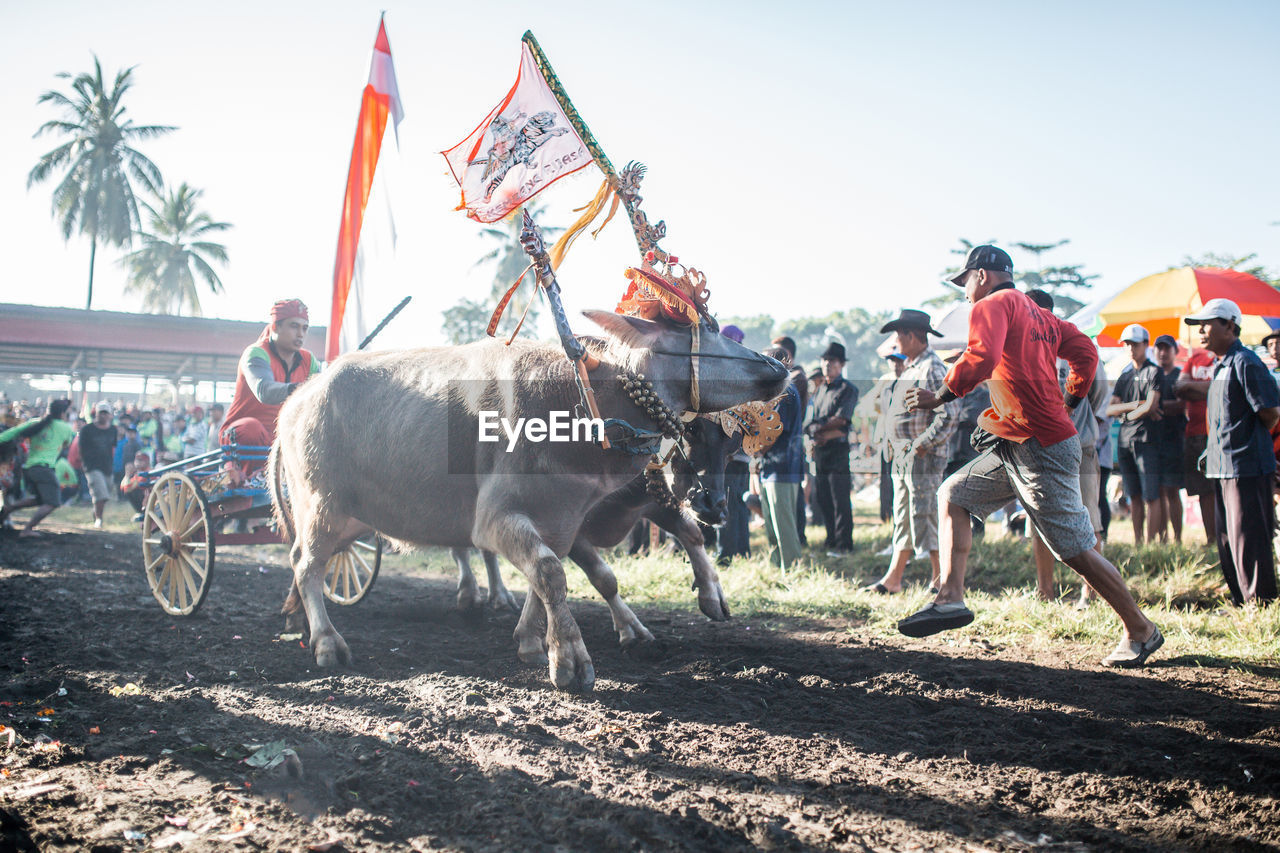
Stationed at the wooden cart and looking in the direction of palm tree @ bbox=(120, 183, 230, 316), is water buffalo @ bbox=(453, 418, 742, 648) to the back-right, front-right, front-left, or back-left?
back-right

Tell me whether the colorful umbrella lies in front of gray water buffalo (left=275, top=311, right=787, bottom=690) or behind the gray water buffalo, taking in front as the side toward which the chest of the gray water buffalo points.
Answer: in front

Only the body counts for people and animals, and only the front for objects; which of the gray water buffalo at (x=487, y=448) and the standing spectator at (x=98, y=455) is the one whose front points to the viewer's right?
the gray water buffalo

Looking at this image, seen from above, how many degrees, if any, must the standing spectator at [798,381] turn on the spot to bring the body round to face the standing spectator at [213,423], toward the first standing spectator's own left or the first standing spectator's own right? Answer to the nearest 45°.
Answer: approximately 45° to the first standing spectator's own right

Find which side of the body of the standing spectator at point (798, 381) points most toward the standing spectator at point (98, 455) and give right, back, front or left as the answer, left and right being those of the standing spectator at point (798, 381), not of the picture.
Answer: front

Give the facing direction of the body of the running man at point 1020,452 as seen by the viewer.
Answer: to the viewer's left

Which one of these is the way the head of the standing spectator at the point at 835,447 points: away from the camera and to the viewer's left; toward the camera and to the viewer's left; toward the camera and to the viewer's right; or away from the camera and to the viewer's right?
toward the camera and to the viewer's left

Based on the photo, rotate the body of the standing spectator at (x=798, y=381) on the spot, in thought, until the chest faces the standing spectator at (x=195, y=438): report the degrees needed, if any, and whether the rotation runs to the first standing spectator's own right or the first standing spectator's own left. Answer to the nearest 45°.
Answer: approximately 45° to the first standing spectator's own right

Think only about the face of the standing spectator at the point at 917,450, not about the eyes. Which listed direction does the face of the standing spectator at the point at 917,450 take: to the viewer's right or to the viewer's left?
to the viewer's left

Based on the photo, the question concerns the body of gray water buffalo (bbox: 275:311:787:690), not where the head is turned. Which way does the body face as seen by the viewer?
to the viewer's right

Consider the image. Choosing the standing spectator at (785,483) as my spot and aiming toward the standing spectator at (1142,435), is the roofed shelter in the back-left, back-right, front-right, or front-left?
back-left
